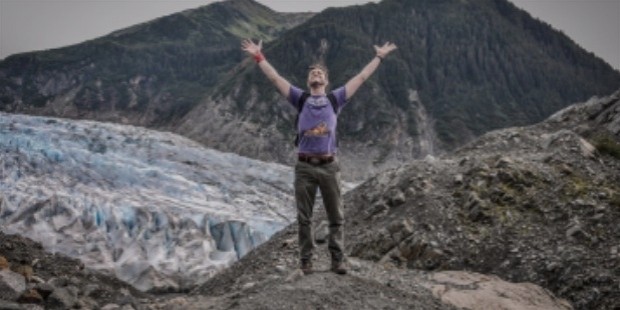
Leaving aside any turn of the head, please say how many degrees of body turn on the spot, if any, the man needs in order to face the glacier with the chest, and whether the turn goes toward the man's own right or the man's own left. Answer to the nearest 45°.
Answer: approximately 180°

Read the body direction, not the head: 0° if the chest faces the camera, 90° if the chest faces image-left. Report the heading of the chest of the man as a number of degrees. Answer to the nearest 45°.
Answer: approximately 0°
